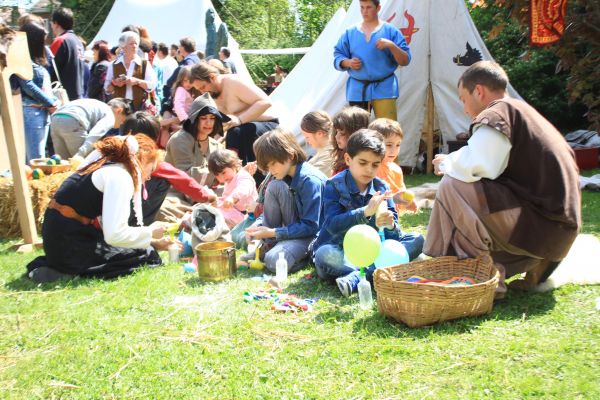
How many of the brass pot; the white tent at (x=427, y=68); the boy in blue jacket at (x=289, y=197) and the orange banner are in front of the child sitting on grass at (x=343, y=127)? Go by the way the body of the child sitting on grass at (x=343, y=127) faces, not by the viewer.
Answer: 2

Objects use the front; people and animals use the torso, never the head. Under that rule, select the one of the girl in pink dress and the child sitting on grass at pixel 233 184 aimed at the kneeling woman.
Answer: the child sitting on grass

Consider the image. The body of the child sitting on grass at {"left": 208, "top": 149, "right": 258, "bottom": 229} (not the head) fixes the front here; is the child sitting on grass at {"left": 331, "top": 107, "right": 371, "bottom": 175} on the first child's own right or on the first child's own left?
on the first child's own left

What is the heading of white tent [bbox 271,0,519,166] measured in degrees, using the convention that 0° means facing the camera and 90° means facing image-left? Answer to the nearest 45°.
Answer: approximately 0°

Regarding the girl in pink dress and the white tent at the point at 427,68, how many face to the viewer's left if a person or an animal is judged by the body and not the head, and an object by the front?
0
